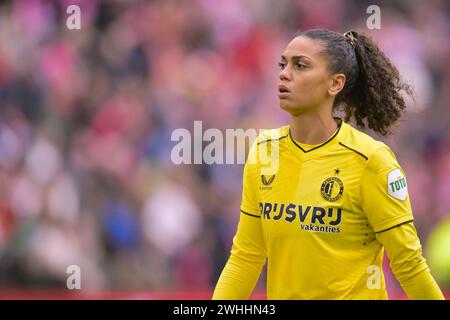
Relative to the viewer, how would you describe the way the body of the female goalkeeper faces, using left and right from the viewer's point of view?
facing the viewer and to the left of the viewer
